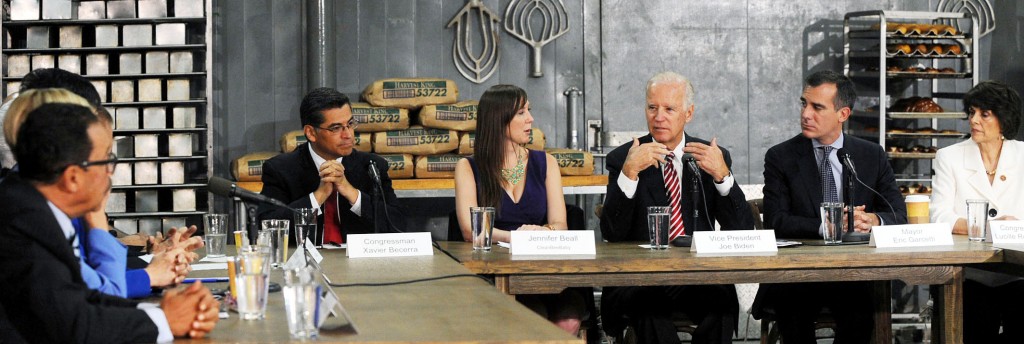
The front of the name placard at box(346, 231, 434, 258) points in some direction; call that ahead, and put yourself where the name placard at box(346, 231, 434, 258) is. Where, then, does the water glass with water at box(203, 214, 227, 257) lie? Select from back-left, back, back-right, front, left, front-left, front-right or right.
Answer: right

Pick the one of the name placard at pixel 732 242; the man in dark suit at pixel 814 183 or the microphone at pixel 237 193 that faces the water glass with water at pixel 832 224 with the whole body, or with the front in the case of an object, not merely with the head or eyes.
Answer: the man in dark suit

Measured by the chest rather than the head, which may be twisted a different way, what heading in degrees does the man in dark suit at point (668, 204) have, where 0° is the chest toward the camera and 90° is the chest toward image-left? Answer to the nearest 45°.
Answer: approximately 0°

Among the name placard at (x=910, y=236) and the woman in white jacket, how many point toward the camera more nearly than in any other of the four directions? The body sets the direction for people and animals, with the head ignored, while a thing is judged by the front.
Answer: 2

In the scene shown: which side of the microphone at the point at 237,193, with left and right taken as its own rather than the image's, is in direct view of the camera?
left

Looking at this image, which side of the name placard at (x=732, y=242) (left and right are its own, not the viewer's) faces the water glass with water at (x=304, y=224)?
right

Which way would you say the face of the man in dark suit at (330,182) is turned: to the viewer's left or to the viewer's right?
to the viewer's right

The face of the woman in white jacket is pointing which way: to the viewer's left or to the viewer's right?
to the viewer's left

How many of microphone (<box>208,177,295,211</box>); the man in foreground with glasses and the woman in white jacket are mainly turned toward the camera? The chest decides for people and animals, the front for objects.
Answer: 1

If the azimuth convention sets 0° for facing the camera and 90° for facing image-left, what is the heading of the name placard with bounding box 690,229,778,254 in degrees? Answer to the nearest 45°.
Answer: approximately 0°

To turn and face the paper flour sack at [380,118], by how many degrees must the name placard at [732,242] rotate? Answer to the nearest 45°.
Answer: approximately 135° to its right

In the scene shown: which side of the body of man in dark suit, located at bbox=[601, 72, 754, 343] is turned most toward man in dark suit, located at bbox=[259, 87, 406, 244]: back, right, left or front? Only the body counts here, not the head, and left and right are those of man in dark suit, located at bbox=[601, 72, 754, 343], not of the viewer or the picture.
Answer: right

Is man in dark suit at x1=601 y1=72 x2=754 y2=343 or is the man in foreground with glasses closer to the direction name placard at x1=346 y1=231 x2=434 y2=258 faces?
the man in foreground with glasses

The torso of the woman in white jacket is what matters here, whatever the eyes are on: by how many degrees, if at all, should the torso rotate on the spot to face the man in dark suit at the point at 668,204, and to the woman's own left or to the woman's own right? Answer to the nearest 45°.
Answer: approximately 45° to the woman's own right
